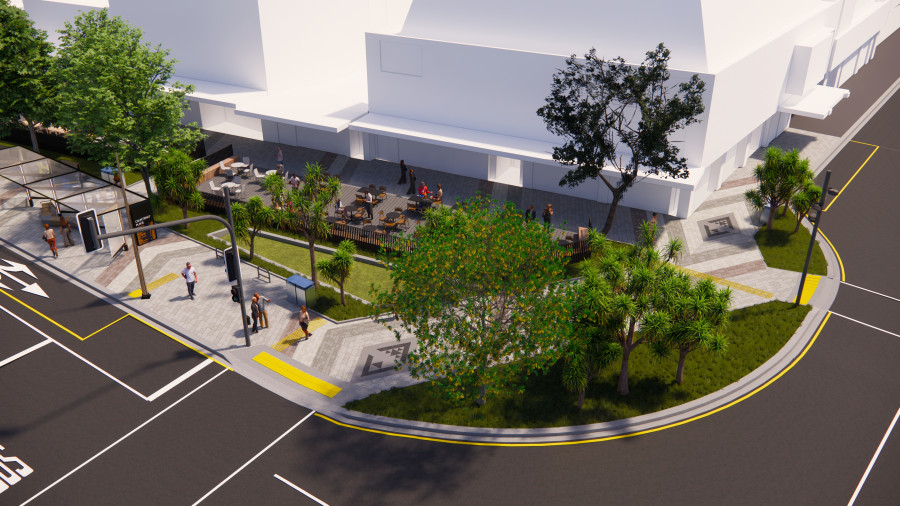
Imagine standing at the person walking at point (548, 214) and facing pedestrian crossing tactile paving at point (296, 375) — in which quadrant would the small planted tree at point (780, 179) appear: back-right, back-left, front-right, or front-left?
back-left

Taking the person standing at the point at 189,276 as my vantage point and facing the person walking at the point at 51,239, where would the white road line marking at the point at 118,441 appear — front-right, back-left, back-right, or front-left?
back-left

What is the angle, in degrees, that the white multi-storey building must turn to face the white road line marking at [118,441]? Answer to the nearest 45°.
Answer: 0° — it already faces it

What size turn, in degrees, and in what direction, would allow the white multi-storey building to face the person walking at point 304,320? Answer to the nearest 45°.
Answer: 0° — it already faces them

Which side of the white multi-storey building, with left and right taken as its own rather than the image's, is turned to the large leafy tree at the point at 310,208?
front

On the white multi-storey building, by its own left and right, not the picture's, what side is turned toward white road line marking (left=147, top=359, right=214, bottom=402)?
front

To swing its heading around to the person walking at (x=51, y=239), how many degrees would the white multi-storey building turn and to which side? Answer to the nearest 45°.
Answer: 0° — it already faces them

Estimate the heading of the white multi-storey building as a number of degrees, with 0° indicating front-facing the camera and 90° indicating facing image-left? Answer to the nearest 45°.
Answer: approximately 45°
